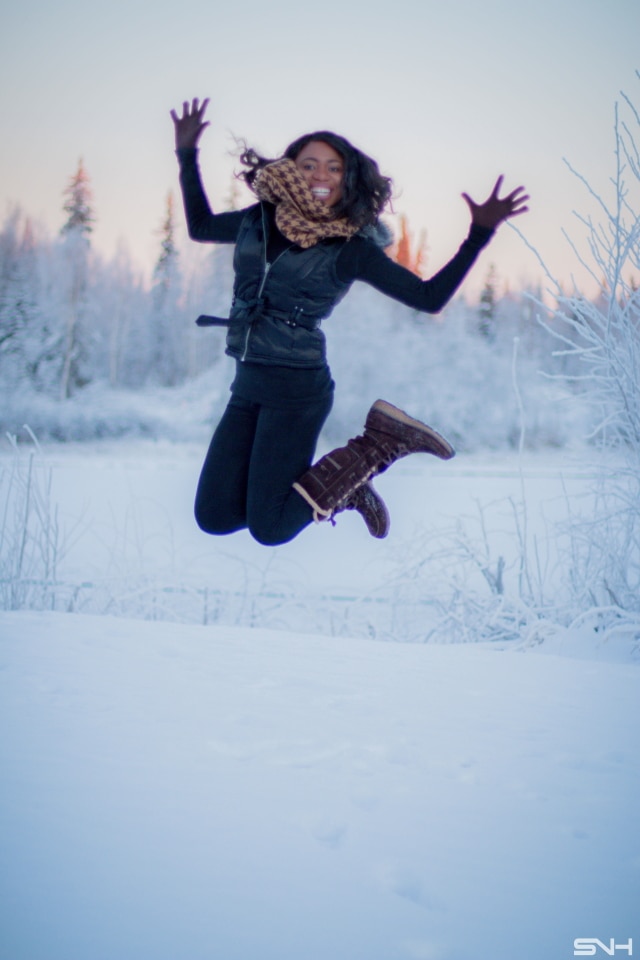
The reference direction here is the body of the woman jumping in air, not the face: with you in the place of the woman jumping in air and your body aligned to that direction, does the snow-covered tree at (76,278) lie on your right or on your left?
on your right

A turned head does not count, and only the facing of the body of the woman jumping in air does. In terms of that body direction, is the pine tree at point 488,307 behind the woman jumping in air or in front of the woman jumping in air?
behind

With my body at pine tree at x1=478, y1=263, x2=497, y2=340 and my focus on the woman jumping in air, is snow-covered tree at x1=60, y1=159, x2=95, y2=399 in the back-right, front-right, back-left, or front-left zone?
front-right

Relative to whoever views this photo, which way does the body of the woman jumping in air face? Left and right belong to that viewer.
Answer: facing the viewer and to the left of the viewer

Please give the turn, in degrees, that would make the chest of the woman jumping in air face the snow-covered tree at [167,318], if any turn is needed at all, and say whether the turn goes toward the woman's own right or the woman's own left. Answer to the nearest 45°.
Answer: approximately 135° to the woman's own right
